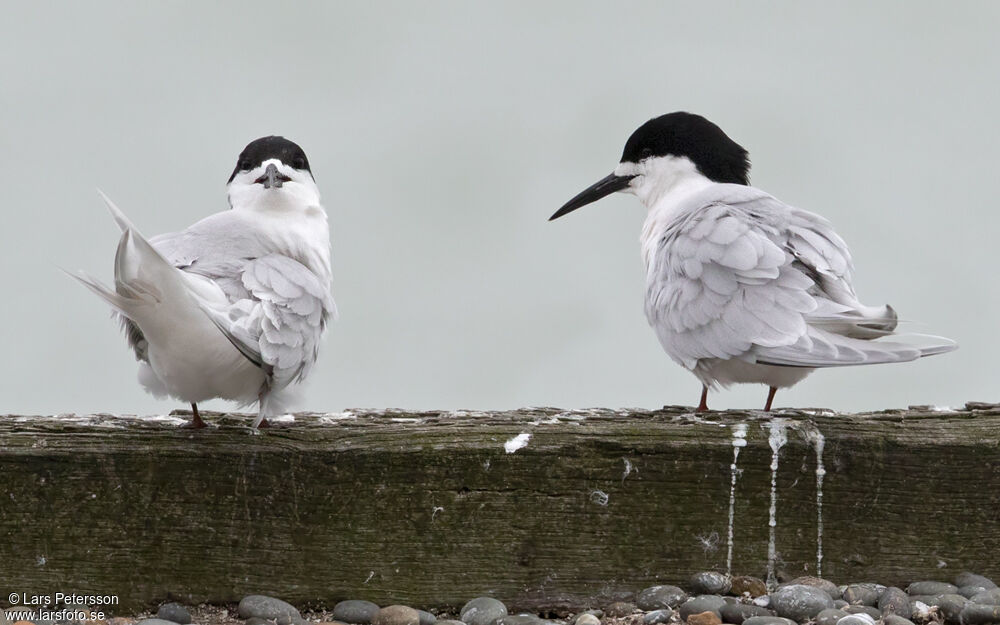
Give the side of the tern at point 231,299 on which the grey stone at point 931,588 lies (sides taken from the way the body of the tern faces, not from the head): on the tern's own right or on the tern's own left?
on the tern's own right

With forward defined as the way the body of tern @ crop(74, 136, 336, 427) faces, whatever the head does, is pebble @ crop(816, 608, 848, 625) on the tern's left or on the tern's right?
on the tern's right

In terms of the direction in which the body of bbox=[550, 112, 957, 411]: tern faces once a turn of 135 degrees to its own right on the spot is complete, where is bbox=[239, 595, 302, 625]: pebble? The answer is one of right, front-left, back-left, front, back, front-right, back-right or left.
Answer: back-right

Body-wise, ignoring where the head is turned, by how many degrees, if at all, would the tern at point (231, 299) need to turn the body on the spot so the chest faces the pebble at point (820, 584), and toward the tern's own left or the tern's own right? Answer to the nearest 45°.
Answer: approximately 45° to the tern's own right

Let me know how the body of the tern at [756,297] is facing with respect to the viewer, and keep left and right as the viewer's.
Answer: facing away from the viewer and to the left of the viewer

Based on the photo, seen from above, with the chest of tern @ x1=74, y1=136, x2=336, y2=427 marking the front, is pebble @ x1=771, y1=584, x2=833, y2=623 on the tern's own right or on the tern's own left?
on the tern's own right

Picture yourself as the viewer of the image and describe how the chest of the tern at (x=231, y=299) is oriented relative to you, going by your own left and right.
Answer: facing away from the viewer and to the right of the viewer
